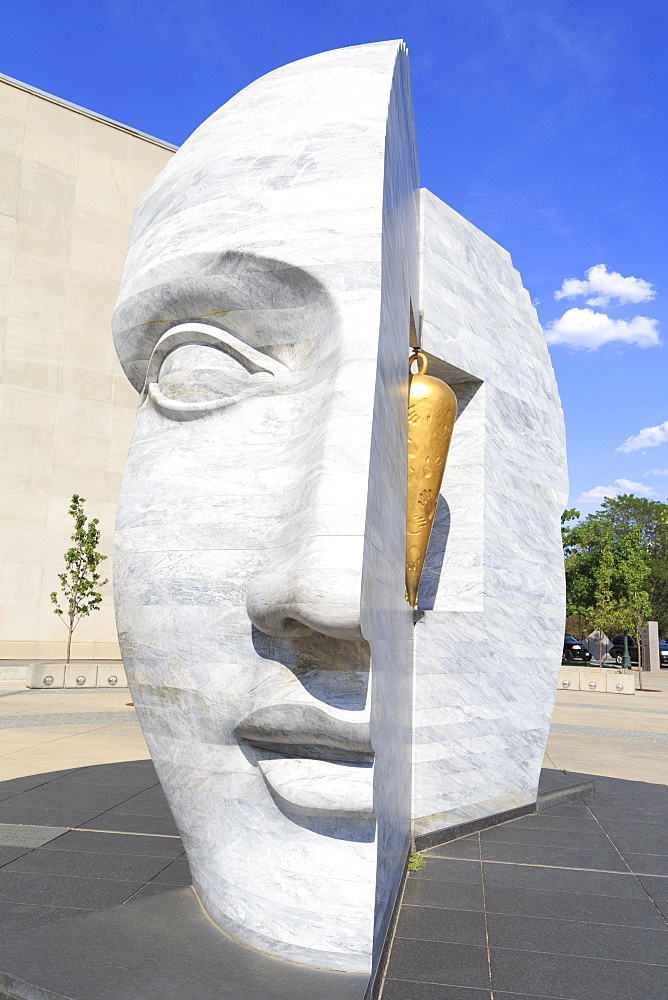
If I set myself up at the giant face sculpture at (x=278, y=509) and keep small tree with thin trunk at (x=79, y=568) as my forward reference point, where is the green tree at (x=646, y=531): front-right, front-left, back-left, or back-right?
front-right

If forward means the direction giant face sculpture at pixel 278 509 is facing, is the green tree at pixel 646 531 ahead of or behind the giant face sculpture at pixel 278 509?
behind

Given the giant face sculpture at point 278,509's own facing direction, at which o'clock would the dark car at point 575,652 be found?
The dark car is roughly at 7 o'clock from the giant face sculpture.

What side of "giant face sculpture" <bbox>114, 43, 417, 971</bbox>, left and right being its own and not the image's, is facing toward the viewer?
front

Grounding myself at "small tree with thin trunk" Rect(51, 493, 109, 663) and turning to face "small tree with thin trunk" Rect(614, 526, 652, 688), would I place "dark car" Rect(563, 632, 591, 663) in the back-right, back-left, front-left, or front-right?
front-left

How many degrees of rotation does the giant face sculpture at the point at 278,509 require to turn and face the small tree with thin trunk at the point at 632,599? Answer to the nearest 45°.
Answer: approximately 135° to its left

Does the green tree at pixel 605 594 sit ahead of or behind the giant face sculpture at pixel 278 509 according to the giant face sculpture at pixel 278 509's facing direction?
behind
